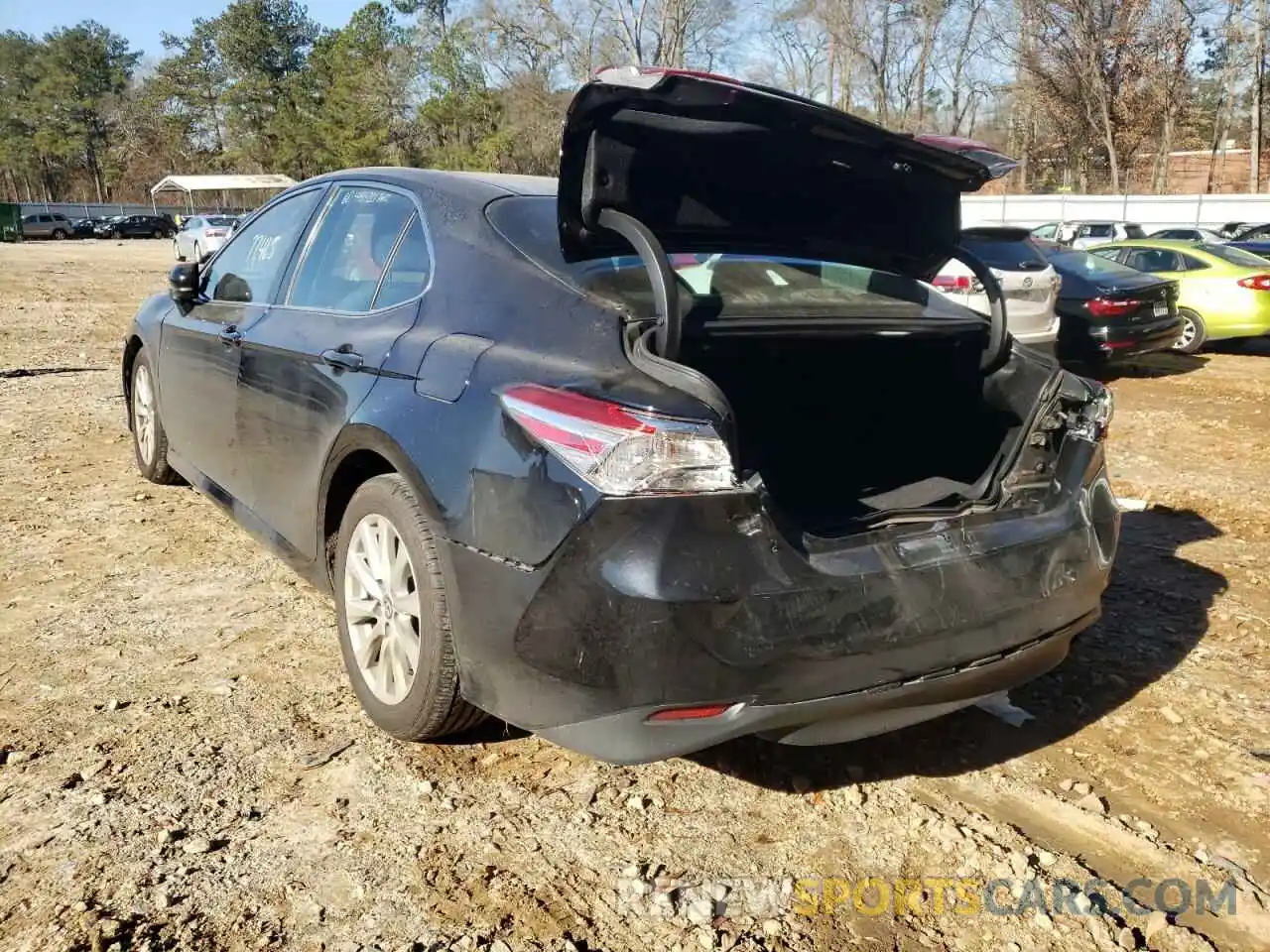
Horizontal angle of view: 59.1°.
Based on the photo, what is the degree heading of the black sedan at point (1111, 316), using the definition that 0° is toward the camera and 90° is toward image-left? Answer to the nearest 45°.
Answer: approximately 135°

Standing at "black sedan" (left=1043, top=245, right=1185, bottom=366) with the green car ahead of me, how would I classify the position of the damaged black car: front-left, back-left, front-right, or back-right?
back-right

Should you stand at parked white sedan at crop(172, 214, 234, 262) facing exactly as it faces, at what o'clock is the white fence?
The white fence is roughly at 4 o'clock from the parked white sedan.

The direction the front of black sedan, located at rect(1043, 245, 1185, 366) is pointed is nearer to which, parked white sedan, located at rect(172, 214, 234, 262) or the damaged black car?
the parked white sedan

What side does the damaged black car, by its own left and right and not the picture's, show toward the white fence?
right

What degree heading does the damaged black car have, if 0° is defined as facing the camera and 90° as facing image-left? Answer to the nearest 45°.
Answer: approximately 135°

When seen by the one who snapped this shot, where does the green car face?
facing away from the viewer and to the left of the viewer
